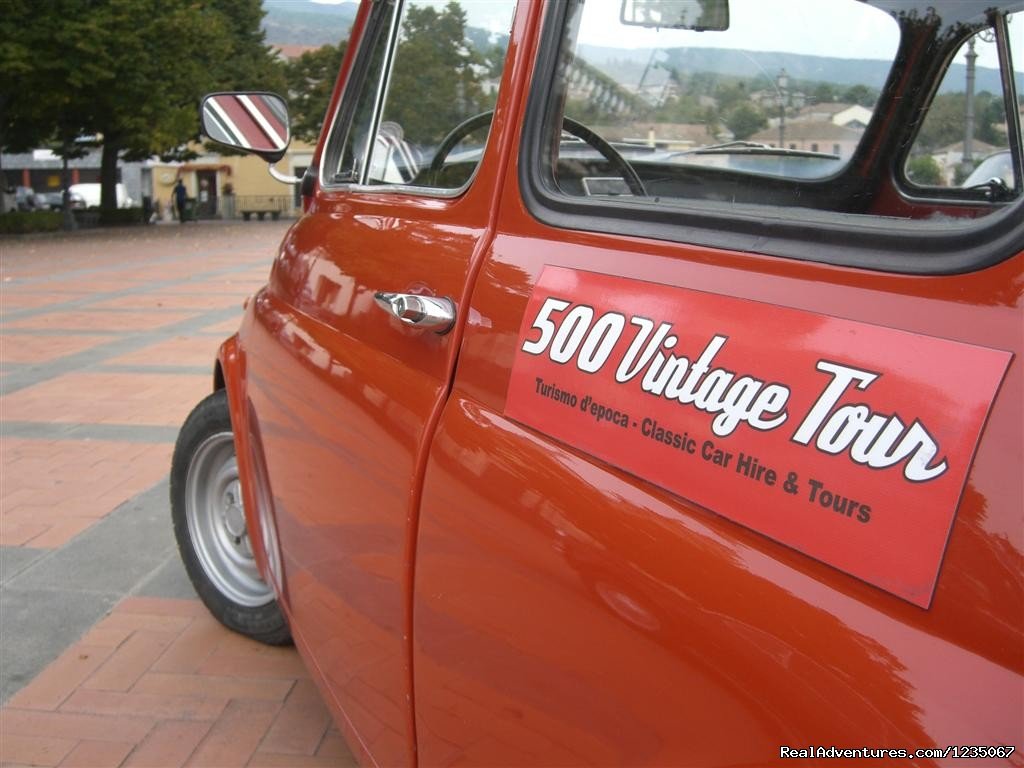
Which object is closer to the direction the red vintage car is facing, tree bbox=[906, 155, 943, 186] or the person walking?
the person walking

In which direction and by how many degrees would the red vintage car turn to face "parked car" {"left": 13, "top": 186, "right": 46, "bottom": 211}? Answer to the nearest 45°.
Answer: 0° — it already faces it

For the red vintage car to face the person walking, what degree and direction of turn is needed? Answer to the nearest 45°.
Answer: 0° — it already faces them

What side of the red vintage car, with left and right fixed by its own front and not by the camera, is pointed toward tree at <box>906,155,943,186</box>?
right

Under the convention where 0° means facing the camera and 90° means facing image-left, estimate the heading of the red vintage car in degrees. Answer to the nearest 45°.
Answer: approximately 135°
